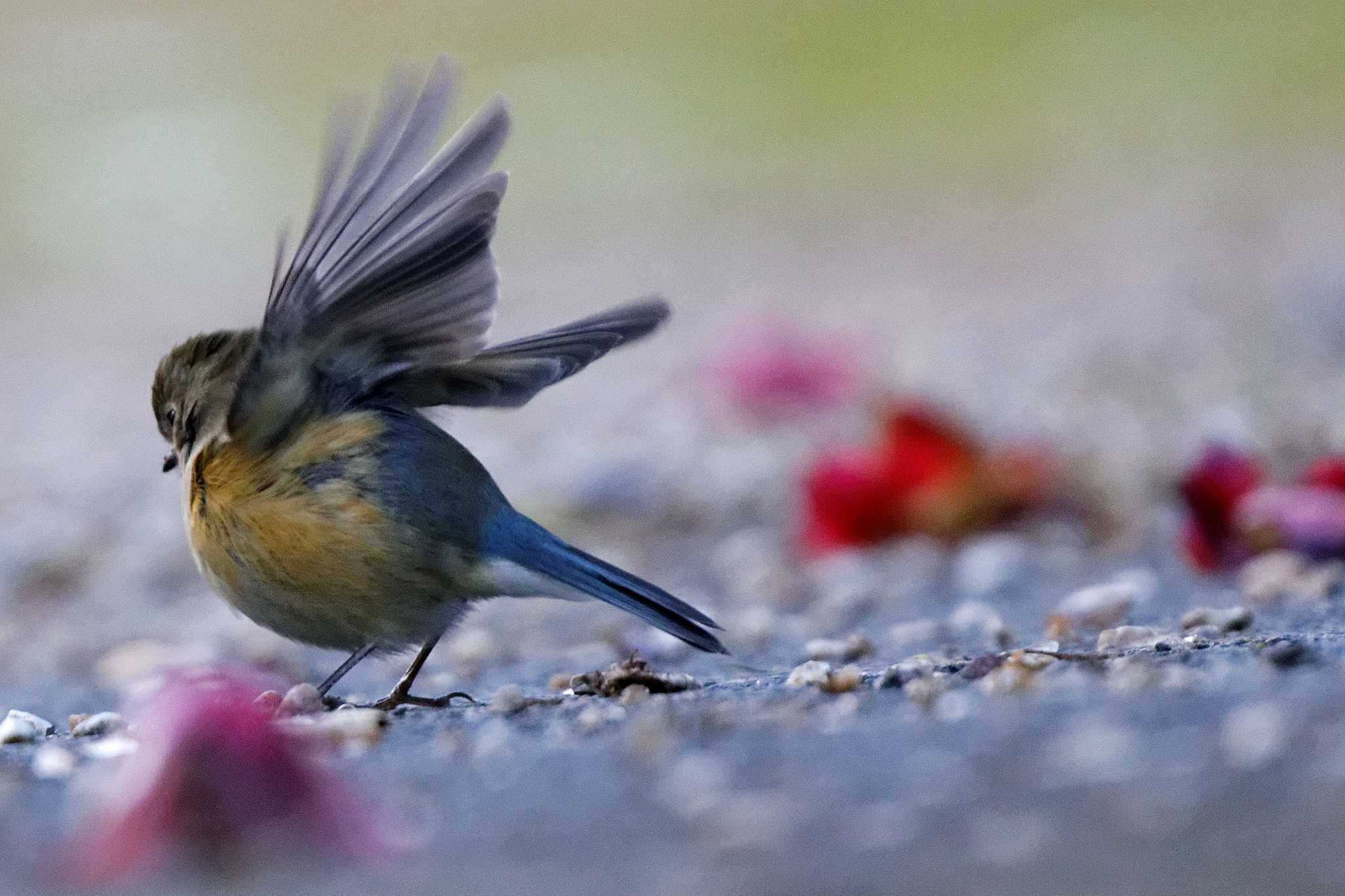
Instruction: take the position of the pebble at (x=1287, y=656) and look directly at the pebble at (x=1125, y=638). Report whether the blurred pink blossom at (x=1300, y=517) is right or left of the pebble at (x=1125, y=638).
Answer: right

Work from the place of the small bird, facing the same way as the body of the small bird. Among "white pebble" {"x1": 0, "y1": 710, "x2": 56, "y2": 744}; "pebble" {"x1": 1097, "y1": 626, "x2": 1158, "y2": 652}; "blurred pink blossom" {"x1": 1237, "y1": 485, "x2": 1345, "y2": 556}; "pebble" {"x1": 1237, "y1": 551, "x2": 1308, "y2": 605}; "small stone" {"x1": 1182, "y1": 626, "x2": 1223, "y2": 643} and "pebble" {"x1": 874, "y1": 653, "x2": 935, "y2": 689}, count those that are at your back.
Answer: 5

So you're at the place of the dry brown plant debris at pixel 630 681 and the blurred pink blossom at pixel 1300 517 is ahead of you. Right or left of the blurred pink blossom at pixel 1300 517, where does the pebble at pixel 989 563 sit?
left

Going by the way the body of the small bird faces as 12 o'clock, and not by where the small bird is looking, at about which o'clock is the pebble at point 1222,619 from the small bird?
The pebble is roughly at 6 o'clock from the small bird.

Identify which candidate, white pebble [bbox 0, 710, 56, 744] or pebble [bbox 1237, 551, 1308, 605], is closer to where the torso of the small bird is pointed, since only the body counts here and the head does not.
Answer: the white pebble

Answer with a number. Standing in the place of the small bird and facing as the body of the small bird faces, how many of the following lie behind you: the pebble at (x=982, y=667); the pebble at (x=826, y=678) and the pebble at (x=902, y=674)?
3

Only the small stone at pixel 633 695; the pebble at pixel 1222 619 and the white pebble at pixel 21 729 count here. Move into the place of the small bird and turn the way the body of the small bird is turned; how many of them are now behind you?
2

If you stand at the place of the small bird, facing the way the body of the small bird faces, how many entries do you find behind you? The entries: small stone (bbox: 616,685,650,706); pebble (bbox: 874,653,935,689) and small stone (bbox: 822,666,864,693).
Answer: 3

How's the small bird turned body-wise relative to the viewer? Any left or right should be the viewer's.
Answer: facing to the left of the viewer

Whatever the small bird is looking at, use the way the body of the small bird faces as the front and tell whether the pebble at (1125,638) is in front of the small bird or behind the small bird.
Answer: behind
